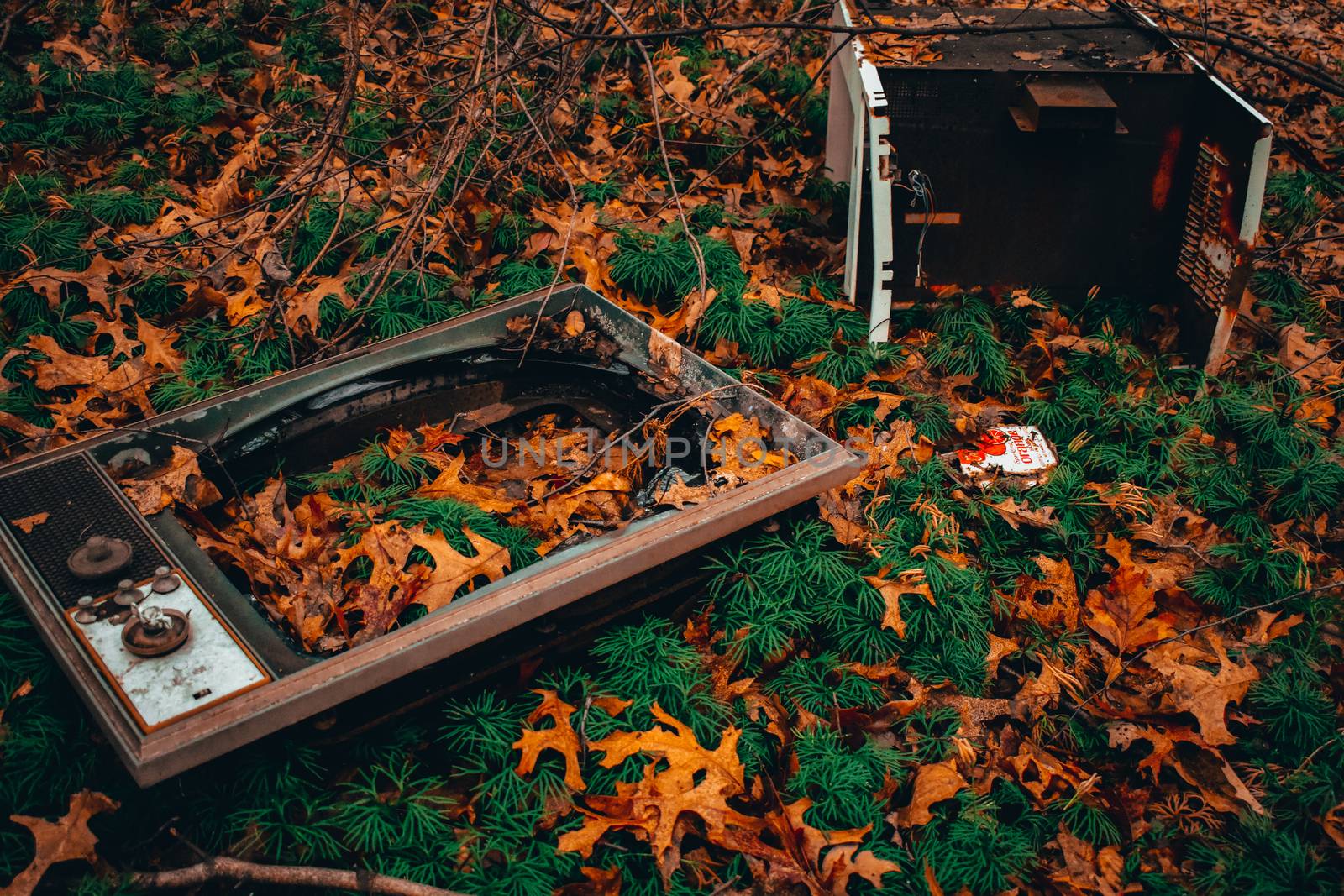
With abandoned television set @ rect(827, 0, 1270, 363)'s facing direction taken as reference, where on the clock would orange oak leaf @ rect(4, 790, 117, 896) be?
The orange oak leaf is roughly at 1 o'clock from the abandoned television set.

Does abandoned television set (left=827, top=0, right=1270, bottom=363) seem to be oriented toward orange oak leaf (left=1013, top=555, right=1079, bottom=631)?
yes

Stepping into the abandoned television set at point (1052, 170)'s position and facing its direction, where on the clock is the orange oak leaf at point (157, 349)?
The orange oak leaf is roughly at 2 o'clock from the abandoned television set.

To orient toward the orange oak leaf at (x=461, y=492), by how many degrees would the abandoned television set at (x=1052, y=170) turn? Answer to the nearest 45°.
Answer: approximately 45° to its right

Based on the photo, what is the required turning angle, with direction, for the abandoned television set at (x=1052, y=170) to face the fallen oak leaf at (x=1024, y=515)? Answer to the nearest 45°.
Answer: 0° — it already faces it

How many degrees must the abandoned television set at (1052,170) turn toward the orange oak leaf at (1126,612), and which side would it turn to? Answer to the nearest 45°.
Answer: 0° — it already faces it

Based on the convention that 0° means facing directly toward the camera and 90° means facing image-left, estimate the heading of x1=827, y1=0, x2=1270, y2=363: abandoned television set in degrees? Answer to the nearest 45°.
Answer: approximately 0°
